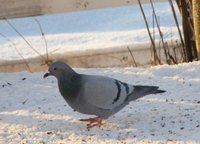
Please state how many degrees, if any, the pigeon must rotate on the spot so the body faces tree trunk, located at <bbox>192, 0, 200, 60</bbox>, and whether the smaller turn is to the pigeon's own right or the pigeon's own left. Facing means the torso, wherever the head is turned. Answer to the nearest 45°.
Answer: approximately 135° to the pigeon's own right

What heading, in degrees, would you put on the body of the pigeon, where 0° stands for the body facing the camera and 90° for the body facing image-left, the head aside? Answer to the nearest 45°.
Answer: approximately 90°
